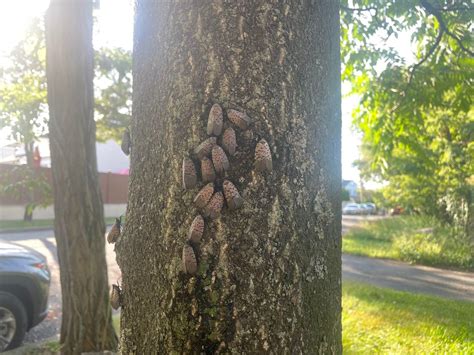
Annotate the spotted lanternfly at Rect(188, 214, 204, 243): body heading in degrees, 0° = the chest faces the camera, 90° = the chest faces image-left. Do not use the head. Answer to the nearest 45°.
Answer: approximately 180°

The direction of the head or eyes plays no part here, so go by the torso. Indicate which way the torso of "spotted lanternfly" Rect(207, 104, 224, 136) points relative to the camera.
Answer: away from the camera

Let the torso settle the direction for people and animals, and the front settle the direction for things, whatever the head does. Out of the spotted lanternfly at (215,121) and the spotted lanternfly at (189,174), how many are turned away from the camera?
2

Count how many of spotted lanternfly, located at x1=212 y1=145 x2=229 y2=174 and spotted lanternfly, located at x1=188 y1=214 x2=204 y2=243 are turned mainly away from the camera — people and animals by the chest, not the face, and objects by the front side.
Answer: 2

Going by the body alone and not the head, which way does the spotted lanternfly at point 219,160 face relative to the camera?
away from the camera
